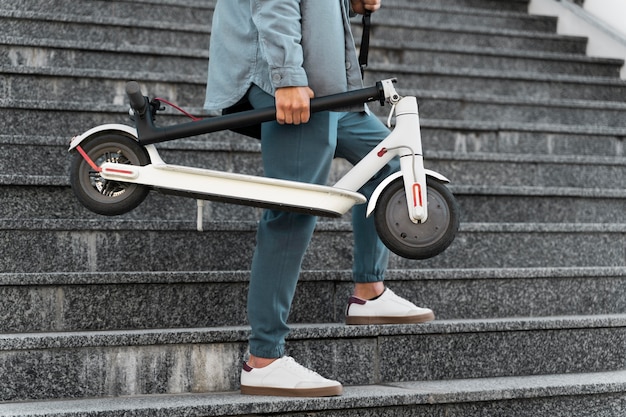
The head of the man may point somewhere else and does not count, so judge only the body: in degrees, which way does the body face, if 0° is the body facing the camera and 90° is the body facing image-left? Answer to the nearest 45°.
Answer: approximately 270°
